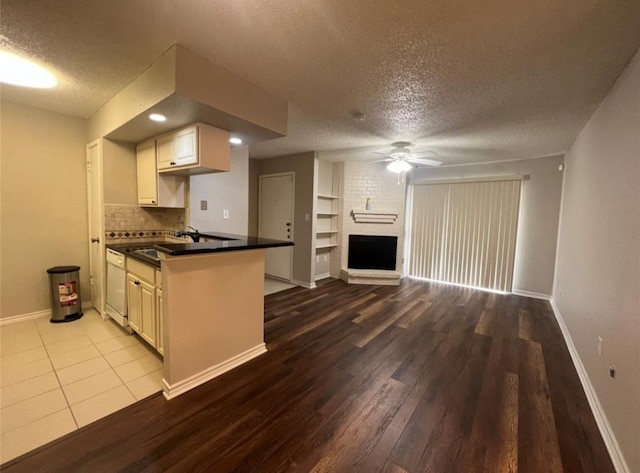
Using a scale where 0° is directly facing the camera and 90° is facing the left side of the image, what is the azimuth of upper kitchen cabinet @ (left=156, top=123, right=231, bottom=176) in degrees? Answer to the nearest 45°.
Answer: approximately 45°

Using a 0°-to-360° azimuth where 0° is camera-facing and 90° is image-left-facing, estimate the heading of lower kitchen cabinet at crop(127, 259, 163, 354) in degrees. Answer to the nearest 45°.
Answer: approximately 45°

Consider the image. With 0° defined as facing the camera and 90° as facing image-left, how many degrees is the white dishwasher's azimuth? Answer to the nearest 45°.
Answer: approximately 45°

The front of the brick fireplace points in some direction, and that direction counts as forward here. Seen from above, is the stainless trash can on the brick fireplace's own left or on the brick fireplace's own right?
on the brick fireplace's own right
